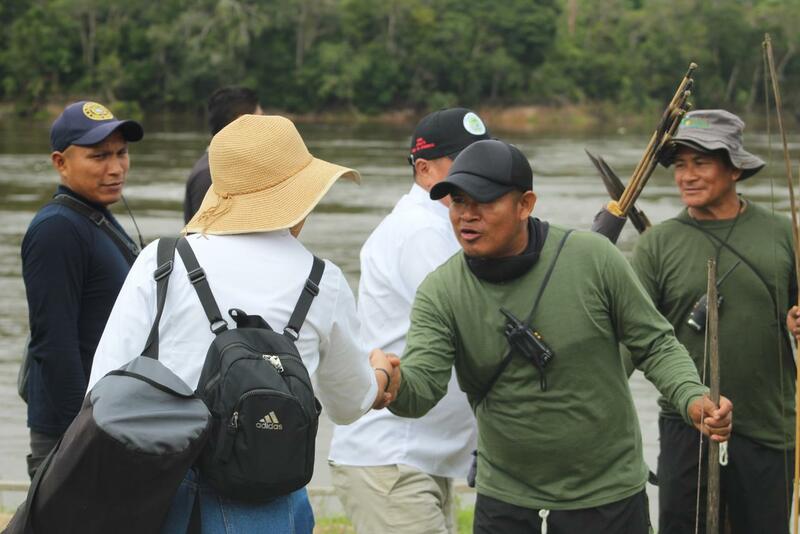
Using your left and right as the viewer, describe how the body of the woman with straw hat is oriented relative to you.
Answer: facing away from the viewer and to the right of the viewer

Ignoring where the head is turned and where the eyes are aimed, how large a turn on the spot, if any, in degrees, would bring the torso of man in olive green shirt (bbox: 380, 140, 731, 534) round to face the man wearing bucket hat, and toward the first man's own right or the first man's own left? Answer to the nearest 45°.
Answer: approximately 180°

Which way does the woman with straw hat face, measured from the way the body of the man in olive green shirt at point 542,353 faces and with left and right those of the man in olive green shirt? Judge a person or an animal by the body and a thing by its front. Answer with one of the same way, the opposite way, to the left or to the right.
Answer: the opposite way

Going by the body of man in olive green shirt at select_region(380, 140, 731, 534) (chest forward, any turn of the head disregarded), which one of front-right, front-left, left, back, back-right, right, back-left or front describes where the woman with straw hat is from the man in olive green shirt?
front

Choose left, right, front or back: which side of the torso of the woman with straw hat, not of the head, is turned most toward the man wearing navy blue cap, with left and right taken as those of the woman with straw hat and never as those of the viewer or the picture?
left

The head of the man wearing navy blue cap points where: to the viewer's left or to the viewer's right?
to the viewer's right

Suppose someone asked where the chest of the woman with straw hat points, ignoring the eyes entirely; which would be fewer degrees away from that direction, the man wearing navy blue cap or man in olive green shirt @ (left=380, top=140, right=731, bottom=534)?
the man in olive green shirt

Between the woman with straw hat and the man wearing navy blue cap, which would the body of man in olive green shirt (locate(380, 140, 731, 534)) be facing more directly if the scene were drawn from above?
the woman with straw hat

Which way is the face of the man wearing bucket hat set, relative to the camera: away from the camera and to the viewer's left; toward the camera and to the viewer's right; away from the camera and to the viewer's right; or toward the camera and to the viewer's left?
toward the camera and to the viewer's left

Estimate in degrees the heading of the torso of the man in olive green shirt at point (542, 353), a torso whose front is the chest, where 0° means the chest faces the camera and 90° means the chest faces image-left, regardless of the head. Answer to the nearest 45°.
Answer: approximately 45°

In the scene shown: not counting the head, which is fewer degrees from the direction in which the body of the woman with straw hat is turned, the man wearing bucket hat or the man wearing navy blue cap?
the man wearing bucket hat

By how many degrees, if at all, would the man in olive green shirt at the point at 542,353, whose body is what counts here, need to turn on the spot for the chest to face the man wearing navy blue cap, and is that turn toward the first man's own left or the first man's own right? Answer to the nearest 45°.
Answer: approximately 45° to the first man's own right

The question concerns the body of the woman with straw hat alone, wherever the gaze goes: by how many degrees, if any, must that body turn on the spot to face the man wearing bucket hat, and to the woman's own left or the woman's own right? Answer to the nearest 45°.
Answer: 0° — they already face them

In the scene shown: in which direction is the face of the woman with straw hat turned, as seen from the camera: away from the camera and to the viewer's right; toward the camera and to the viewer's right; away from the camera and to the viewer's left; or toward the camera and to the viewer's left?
away from the camera and to the viewer's right

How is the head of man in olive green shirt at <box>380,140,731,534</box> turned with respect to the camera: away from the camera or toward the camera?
toward the camera
